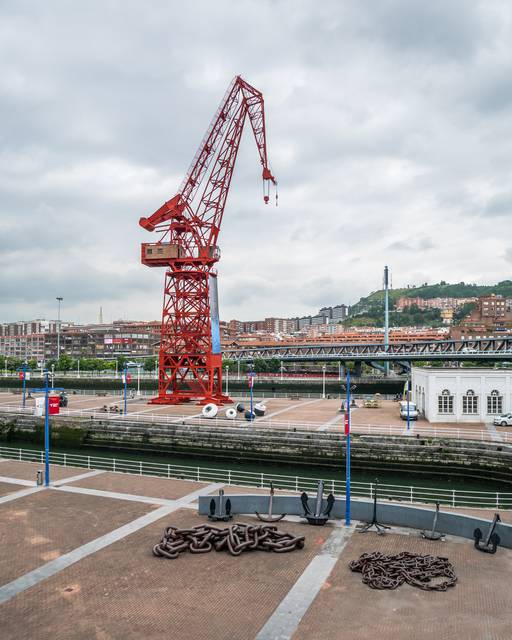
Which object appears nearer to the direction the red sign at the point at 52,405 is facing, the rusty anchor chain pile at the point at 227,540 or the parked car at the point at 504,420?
the rusty anchor chain pile

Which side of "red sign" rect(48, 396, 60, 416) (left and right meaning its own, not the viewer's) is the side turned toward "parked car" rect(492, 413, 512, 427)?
left

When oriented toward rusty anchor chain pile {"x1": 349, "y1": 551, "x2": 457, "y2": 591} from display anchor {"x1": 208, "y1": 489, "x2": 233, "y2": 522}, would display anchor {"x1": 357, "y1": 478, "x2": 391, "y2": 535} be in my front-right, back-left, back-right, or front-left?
front-left

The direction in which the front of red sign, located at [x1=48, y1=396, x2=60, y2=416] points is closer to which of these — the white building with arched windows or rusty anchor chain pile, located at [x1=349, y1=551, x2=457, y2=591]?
the rusty anchor chain pile

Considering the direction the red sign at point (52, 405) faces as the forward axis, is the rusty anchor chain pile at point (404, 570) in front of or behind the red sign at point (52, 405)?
in front

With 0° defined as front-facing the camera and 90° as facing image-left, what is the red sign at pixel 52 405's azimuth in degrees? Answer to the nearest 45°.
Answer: approximately 0°
